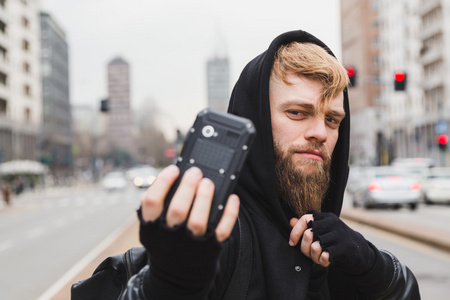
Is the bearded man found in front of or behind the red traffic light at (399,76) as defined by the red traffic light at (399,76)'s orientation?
in front

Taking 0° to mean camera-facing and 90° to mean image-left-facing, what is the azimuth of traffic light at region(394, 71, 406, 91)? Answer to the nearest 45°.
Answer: approximately 0°

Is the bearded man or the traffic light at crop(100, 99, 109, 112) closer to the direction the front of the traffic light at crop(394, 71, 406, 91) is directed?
the bearded man

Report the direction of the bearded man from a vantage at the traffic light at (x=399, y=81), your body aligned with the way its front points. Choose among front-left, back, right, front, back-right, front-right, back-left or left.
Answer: front
